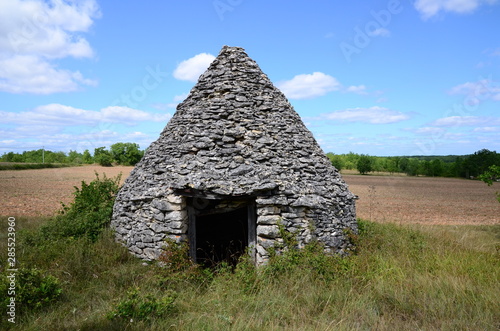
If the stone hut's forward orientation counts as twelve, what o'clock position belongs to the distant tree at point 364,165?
The distant tree is roughly at 7 o'clock from the stone hut.

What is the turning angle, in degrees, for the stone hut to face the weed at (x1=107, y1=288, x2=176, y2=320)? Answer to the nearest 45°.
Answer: approximately 45° to its right

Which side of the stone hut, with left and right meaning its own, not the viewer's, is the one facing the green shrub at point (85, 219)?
right

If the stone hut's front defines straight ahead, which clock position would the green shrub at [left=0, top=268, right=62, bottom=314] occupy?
The green shrub is roughly at 2 o'clock from the stone hut.

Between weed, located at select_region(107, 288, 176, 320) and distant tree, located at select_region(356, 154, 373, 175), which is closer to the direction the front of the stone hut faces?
the weed

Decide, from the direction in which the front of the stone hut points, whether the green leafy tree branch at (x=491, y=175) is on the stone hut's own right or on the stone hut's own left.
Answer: on the stone hut's own left

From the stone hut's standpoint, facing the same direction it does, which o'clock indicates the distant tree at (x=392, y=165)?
The distant tree is roughly at 7 o'clock from the stone hut.

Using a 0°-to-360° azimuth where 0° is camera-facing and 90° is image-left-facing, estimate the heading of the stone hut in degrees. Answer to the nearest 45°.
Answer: approximately 0°

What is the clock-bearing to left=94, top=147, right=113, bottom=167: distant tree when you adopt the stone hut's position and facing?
The distant tree is roughly at 5 o'clock from the stone hut.

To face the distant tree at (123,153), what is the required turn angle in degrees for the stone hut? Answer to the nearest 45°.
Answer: approximately 180°

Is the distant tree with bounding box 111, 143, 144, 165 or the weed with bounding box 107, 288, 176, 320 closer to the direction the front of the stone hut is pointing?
the weed

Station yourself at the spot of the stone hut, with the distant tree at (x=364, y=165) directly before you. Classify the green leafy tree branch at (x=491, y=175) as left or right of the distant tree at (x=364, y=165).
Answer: right
